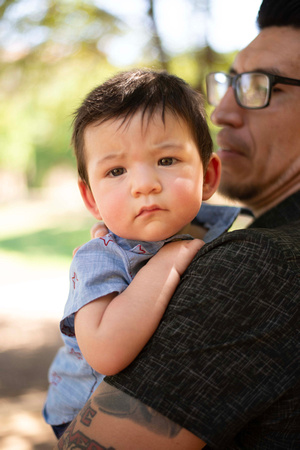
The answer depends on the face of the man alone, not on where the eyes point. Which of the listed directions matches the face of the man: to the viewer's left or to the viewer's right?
to the viewer's left

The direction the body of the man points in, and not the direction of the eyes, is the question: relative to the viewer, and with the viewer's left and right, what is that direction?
facing to the left of the viewer
